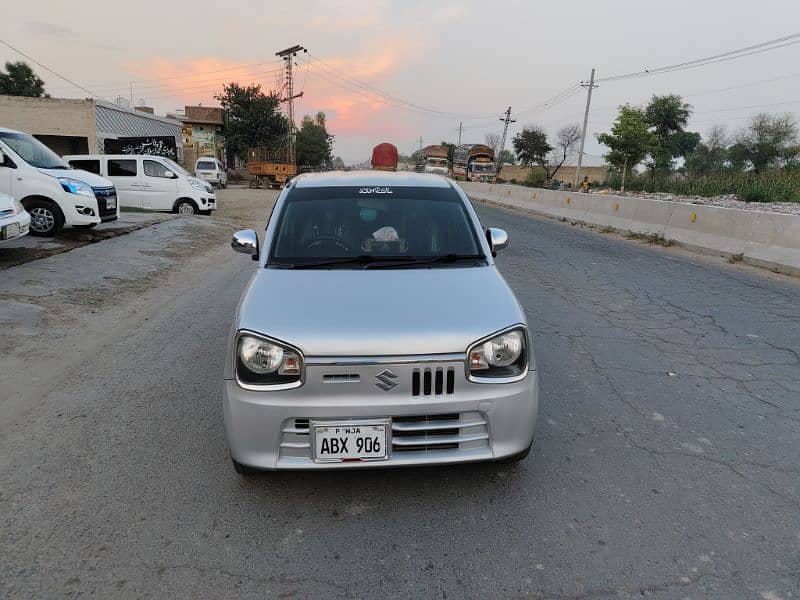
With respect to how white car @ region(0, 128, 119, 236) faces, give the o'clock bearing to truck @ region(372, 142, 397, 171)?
The truck is roughly at 9 o'clock from the white car.

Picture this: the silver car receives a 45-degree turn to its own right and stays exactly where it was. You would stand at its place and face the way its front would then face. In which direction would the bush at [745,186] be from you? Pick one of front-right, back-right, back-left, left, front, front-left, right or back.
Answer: back

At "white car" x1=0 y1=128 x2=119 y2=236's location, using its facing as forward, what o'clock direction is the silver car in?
The silver car is roughly at 1 o'clock from the white car.

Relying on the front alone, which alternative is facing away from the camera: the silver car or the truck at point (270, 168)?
the truck

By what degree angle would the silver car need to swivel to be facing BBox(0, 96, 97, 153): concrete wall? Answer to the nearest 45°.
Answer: approximately 135° to its right

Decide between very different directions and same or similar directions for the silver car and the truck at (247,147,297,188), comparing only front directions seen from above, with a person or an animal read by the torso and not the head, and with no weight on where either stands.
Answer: very different directions

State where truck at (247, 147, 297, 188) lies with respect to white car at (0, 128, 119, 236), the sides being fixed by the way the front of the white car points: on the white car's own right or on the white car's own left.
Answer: on the white car's own left

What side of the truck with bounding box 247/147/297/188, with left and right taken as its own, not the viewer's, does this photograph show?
back

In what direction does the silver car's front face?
toward the camera

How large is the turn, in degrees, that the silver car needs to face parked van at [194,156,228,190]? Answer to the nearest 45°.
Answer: approximately 180°

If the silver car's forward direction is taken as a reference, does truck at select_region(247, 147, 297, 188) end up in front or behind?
behind

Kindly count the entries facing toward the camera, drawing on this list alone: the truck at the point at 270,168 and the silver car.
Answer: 1
